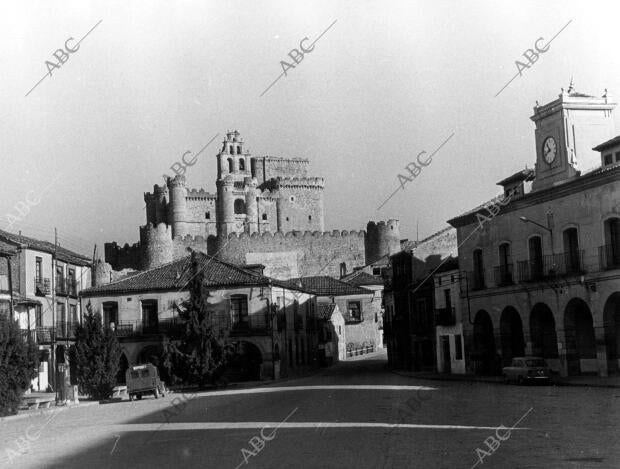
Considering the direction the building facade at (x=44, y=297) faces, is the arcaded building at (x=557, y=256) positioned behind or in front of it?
in front

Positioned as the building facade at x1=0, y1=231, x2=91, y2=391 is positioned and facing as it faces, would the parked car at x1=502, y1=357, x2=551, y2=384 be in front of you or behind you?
in front

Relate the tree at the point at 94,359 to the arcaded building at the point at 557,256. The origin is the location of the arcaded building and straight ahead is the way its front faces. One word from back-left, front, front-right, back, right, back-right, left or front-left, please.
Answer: front-right

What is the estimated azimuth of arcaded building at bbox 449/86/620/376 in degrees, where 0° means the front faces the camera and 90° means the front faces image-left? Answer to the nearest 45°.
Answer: approximately 45°

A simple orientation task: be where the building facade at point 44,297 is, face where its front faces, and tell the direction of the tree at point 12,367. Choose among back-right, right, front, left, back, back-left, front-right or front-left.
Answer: front-right

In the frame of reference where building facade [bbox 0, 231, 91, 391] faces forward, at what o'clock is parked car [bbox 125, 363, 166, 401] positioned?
The parked car is roughly at 1 o'clock from the building facade.

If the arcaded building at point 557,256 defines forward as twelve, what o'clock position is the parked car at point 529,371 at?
The parked car is roughly at 11 o'clock from the arcaded building.

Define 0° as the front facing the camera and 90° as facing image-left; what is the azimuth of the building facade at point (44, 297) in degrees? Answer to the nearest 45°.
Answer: approximately 315°
